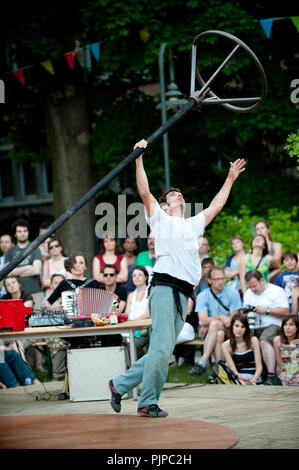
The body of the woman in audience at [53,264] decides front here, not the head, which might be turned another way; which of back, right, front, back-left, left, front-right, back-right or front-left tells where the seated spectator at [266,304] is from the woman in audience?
front-left

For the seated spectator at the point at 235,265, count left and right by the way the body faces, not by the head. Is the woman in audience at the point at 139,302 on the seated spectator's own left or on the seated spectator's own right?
on the seated spectator's own right

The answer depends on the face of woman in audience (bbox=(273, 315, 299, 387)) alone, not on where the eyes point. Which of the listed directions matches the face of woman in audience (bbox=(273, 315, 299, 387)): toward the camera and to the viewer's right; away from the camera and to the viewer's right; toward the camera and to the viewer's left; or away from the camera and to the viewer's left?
toward the camera and to the viewer's left

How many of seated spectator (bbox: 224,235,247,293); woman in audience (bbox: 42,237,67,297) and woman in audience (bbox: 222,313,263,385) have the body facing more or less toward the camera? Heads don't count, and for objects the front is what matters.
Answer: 3

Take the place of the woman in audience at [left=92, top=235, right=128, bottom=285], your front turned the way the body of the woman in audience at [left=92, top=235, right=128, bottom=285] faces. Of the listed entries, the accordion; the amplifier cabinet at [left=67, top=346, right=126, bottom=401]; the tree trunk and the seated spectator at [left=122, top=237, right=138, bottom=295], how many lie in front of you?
2

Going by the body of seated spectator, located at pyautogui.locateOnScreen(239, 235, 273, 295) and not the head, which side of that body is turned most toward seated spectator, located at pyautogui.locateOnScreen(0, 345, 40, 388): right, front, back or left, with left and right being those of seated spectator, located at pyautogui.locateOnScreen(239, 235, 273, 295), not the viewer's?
right

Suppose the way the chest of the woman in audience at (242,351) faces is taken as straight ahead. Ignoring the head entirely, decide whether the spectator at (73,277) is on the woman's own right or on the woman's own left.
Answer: on the woman's own right

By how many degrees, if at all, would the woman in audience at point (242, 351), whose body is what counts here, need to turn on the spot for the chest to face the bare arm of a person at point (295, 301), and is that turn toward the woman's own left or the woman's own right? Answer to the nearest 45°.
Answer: approximately 135° to the woman's own left

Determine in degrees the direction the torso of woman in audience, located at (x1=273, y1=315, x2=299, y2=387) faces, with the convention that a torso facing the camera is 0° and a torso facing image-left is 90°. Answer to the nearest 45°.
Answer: approximately 45°

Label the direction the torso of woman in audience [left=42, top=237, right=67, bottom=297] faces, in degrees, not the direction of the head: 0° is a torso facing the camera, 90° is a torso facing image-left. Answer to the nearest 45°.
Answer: approximately 0°

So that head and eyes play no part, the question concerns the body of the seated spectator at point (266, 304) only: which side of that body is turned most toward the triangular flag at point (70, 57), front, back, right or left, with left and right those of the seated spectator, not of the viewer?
right
